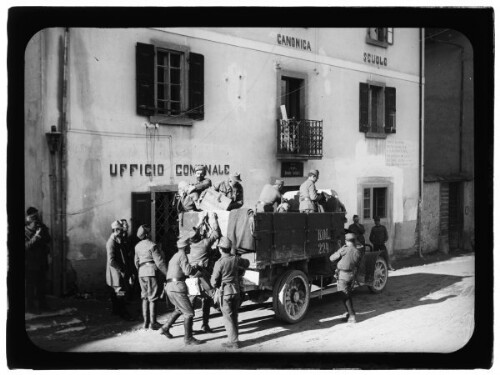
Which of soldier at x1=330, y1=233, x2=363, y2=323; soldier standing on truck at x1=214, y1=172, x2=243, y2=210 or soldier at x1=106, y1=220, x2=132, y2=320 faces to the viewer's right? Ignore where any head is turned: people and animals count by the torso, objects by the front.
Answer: soldier at x1=106, y1=220, x2=132, y2=320

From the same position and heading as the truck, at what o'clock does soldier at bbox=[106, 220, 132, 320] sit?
The soldier is roughly at 7 o'clock from the truck.

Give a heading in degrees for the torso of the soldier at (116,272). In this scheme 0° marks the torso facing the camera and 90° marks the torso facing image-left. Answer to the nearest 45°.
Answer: approximately 270°

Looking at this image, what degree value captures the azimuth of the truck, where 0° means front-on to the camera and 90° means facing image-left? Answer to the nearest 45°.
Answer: approximately 225°

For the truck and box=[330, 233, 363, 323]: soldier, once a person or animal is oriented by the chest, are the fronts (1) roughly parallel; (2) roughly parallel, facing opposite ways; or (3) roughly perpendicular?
roughly perpendicular

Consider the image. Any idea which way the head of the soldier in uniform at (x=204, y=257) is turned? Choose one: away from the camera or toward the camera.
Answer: away from the camera

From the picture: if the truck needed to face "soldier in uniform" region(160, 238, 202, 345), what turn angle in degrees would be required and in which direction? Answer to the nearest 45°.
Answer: approximately 180°

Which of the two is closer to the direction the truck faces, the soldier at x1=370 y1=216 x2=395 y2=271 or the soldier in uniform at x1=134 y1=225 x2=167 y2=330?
the soldier
